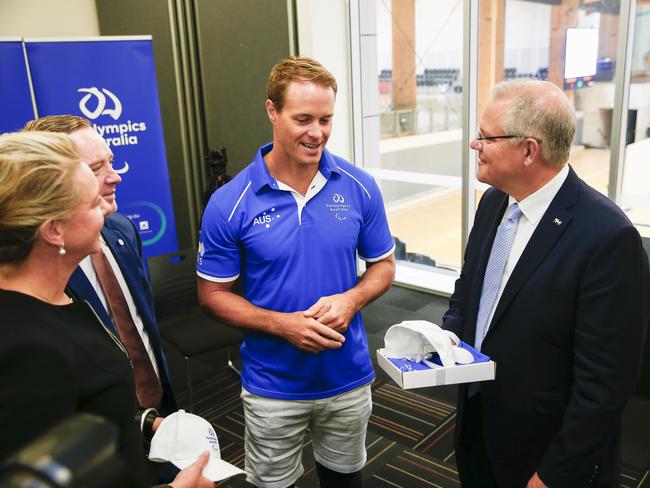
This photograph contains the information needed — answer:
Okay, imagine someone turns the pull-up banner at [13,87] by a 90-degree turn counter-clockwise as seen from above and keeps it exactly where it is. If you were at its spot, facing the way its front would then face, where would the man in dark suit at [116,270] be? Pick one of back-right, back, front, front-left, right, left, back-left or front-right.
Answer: right

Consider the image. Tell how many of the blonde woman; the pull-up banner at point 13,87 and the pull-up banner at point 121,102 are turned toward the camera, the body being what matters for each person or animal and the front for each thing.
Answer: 2

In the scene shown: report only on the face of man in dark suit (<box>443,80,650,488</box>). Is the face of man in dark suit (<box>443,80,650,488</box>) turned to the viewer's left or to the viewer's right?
to the viewer's left

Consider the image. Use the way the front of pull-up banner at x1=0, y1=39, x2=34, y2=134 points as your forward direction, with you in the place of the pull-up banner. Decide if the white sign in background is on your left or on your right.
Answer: on your left

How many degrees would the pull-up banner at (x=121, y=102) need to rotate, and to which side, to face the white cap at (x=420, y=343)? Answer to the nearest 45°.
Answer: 0° — it already faces it

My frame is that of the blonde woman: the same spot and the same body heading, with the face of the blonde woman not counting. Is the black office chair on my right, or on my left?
on my left

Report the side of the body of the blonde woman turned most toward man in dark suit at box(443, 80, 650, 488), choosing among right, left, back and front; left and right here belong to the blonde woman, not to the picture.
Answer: front

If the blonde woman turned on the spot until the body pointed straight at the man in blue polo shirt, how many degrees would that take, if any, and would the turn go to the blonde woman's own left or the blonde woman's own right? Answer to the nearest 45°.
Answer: approximately 45° to the blonde woman's own left

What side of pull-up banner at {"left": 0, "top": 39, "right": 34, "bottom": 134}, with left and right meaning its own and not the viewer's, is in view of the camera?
front

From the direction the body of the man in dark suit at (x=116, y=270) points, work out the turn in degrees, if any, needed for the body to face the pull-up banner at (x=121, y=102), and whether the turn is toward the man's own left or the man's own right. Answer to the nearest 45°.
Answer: approximately 135° to the man's own left

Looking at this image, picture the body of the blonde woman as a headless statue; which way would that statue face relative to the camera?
to the viewer's right

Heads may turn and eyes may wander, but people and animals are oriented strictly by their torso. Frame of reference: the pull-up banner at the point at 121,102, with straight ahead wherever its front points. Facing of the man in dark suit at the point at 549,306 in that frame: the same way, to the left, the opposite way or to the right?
to the right

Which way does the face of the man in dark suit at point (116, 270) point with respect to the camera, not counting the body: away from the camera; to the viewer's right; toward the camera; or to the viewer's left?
to the viewer's right

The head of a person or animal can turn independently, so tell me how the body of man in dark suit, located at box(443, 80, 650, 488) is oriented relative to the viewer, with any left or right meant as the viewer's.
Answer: facing the viewer and to the left of the viewer

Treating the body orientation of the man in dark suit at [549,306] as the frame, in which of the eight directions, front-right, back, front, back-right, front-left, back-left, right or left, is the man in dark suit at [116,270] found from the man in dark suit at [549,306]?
front-right

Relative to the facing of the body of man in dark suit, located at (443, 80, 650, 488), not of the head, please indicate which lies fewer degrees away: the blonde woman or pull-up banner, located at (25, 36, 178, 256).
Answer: the blonde woman

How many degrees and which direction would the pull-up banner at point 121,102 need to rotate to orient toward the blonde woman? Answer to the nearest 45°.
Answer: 0° — it already faces them

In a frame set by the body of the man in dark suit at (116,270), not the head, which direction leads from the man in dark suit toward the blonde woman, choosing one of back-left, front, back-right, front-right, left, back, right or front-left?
front-right

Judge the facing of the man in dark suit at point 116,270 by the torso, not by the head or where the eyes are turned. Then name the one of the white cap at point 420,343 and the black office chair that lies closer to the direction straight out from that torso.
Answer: the white cap
